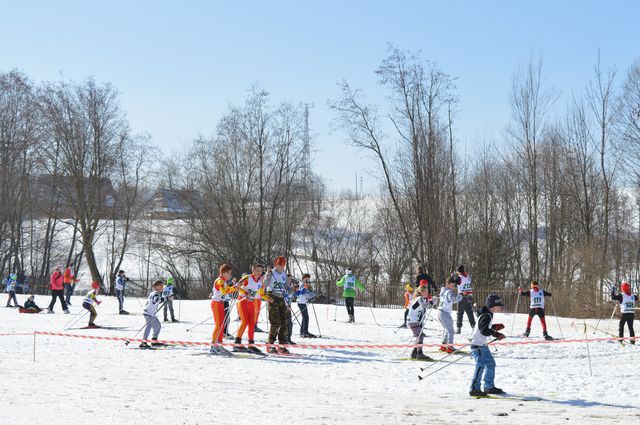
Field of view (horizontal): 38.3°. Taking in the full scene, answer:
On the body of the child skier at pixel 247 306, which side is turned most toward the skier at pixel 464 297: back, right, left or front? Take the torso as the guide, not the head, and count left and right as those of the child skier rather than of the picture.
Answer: left

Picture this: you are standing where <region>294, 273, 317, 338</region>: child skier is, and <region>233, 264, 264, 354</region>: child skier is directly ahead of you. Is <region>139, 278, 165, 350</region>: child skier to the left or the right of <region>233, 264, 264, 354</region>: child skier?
right

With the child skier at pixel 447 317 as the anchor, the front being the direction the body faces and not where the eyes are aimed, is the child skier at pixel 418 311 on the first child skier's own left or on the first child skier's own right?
on the first child skier's own right
